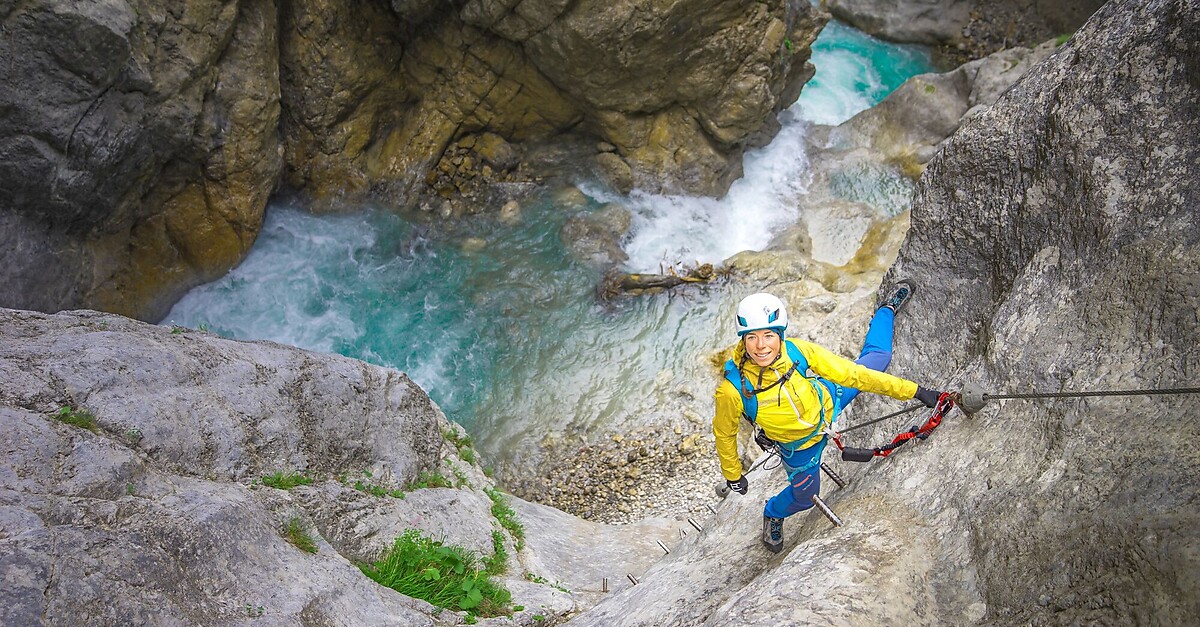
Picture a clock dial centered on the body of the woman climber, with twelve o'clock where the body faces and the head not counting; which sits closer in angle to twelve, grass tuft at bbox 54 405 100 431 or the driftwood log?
the grass tuft

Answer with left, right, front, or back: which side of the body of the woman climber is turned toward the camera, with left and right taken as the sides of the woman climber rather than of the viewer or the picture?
front

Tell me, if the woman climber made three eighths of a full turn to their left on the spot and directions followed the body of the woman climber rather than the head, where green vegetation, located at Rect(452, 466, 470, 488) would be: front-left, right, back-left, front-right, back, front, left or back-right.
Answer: left

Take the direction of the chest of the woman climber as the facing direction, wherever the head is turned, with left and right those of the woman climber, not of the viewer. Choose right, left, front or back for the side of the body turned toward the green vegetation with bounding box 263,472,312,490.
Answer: right
